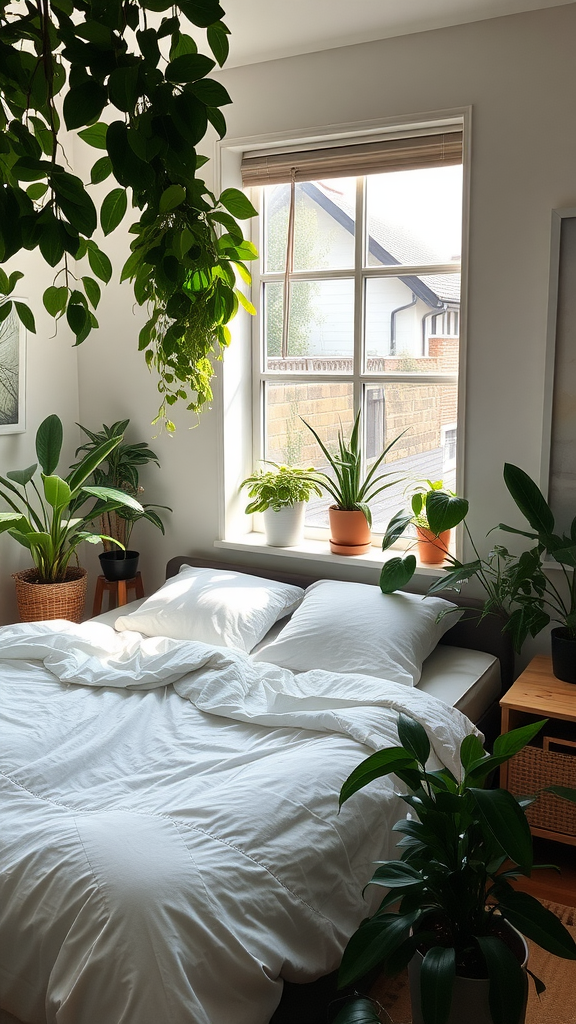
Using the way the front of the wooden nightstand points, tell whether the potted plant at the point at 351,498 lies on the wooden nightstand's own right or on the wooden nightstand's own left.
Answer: on the wooden nightstand's own right

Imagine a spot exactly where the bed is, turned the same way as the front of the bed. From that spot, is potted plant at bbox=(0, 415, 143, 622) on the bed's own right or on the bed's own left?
on the bed's own right

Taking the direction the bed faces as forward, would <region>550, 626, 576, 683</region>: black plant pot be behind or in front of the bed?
behind

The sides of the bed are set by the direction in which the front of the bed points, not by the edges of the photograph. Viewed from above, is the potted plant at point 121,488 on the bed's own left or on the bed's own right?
on the bed's own right

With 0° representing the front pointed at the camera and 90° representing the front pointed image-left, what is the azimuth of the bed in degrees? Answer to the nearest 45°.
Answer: approximately 45°
